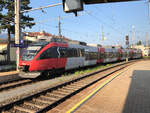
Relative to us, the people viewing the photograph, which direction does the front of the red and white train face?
facing the viewer and to the left of the viewer

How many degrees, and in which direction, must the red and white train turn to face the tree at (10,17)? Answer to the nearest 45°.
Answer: approximately 90° to its right
